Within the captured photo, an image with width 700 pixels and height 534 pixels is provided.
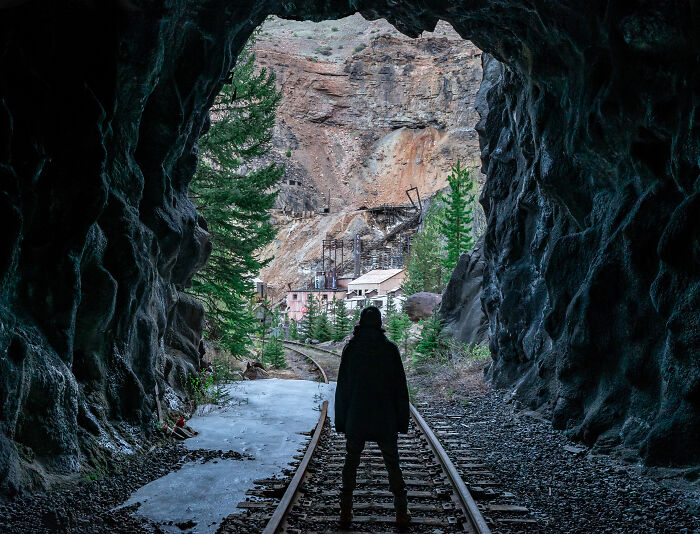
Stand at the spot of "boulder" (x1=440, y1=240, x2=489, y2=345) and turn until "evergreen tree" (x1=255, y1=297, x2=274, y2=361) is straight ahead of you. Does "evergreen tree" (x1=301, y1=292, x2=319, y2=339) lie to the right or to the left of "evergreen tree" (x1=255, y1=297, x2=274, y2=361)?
right

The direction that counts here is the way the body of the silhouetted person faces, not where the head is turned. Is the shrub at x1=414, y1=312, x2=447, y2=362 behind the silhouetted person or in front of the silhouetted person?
in front

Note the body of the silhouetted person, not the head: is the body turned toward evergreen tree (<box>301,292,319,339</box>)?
yes

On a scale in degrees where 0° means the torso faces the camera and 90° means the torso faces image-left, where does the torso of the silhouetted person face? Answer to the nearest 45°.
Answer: approximately 180°

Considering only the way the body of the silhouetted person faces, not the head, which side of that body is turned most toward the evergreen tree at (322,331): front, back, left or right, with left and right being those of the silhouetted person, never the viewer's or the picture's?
front

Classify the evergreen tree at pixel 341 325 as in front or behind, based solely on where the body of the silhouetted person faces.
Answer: in front

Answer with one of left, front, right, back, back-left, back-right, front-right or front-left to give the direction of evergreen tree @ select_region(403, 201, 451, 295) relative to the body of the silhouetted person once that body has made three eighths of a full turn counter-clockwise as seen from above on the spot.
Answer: back-right

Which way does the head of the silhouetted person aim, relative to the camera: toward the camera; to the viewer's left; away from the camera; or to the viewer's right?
away from the camera

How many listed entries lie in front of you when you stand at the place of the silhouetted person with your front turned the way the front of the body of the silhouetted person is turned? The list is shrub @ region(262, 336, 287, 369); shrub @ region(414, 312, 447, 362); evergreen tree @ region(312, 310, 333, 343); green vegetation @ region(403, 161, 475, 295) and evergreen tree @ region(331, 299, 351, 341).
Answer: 5

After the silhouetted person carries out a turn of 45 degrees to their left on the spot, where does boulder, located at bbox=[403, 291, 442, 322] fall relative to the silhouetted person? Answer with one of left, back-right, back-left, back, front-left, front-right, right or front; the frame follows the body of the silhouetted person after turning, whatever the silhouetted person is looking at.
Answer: front-right

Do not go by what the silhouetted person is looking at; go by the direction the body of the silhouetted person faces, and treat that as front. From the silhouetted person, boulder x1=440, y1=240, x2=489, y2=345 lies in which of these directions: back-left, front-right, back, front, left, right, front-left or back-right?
front

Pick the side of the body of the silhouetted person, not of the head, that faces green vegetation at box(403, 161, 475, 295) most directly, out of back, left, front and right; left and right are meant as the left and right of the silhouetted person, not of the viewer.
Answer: front
